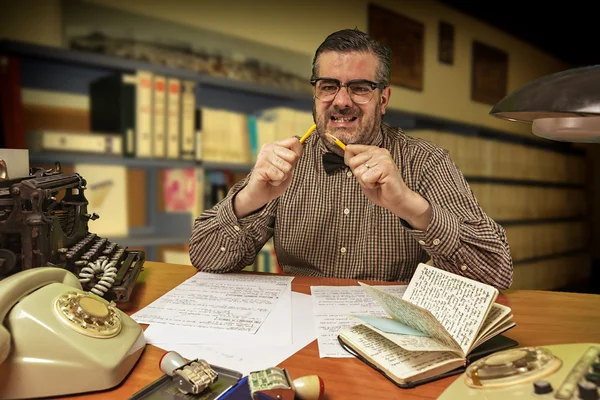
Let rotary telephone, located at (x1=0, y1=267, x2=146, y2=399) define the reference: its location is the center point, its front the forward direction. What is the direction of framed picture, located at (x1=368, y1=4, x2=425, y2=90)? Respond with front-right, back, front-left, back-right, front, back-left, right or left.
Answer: left

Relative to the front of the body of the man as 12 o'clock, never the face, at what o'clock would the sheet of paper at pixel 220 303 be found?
The sheet of paper is roughly at 1 o'clock from the man.

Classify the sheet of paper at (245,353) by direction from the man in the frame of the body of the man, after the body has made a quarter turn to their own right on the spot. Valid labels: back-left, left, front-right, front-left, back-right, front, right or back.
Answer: left

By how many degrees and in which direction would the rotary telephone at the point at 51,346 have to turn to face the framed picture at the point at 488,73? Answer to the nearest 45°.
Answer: approximately 90° to its left

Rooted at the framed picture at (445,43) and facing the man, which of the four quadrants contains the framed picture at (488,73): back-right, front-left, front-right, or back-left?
back-left

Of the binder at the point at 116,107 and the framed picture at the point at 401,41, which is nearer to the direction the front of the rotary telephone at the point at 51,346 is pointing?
the framed picture

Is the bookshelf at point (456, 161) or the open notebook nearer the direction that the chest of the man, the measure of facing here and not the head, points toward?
the open notebook

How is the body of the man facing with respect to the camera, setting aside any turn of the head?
toward the camera

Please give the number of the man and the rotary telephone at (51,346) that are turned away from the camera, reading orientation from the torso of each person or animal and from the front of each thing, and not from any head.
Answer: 0

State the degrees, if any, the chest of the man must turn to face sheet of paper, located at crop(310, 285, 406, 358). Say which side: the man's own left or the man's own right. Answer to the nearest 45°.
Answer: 0° — they already face it
